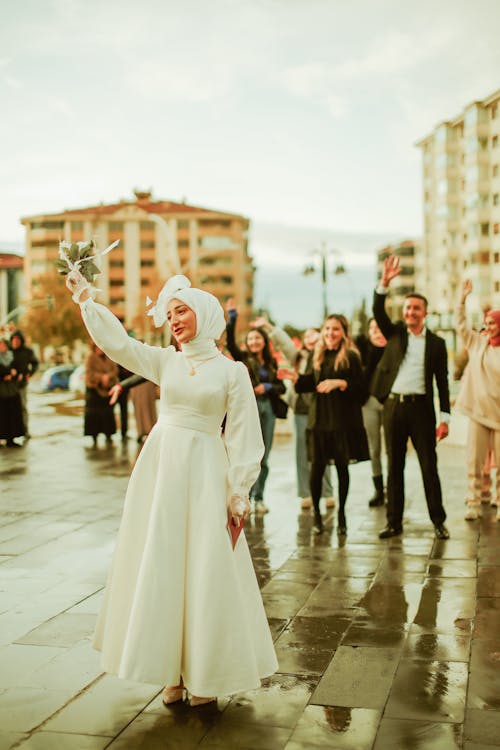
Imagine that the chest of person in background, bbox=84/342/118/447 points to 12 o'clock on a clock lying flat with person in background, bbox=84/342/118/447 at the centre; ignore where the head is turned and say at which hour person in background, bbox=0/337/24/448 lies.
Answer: person in background, bbox=0/337/24/448 is roughly at 3 o'clock from person in background, bbox=84/342/118/447.

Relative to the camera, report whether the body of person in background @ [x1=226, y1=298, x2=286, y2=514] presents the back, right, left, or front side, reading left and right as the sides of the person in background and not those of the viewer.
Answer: front

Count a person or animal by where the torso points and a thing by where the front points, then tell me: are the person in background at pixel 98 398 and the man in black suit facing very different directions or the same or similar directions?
same or similar directions

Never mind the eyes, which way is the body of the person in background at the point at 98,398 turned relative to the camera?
toward the camera

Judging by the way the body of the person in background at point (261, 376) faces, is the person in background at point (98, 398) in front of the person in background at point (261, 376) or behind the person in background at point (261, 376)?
behind

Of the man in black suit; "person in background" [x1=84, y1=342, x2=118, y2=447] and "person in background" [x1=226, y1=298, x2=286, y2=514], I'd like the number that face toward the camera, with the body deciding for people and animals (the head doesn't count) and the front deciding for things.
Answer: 3

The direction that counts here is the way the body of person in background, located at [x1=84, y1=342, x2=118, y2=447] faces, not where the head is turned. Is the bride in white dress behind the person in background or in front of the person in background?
in front

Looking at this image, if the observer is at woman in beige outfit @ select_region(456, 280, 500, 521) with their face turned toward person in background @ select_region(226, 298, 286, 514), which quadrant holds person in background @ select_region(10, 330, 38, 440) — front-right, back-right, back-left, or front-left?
front-right

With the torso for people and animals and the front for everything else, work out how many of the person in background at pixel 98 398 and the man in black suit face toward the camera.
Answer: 2

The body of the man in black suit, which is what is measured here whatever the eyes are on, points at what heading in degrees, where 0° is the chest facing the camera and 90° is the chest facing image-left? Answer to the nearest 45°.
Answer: approximately 0°

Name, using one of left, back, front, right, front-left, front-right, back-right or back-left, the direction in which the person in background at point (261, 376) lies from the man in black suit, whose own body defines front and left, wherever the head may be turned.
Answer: back-right

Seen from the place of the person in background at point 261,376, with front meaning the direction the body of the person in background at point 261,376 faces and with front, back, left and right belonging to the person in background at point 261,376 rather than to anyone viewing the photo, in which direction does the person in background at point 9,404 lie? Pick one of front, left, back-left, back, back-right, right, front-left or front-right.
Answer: back-right

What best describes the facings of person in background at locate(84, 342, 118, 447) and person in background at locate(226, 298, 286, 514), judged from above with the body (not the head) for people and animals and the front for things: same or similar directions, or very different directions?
same or similar directions

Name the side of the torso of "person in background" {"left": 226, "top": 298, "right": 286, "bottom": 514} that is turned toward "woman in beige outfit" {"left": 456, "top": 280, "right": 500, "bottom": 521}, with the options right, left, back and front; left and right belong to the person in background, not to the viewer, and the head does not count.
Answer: left

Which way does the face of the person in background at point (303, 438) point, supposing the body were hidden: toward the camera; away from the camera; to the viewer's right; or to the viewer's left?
toward the camera
